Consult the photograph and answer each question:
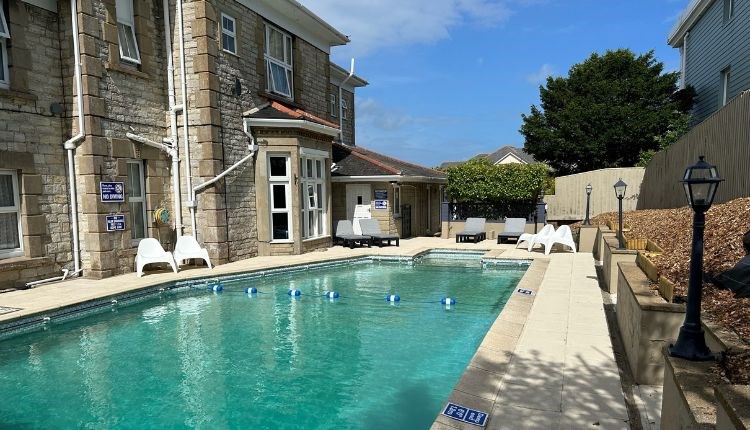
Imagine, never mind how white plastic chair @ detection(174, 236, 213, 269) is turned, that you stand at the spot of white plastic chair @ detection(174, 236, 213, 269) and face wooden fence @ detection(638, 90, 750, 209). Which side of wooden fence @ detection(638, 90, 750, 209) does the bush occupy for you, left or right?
left

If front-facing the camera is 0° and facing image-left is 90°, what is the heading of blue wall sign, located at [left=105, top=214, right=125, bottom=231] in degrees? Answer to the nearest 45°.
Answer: approximately 0°

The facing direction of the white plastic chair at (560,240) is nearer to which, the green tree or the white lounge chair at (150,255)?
the white lounge chair

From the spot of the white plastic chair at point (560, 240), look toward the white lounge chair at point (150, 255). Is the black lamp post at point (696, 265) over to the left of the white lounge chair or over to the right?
left

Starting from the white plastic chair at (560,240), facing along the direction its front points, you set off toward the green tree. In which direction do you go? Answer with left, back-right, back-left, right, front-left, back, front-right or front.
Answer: back-right

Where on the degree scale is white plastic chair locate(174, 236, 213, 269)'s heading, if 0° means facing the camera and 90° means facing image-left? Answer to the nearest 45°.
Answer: approximately 315°
